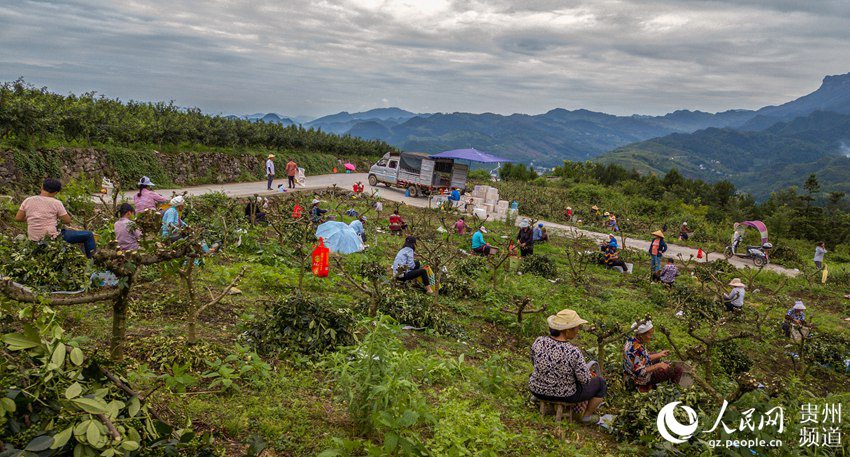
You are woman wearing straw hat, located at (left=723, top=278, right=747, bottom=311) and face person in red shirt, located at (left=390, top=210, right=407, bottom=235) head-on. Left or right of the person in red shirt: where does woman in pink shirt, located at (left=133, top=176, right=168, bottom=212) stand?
left

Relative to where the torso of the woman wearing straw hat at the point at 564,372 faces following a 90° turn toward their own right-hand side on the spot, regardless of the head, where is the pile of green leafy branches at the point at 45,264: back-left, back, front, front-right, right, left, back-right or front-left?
back-right

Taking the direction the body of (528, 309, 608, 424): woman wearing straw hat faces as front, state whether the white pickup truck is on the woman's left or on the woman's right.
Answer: on the woman's left

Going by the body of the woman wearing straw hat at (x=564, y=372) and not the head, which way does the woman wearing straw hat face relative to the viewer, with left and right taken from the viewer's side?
facing away from the viewer and to the right of the viewer

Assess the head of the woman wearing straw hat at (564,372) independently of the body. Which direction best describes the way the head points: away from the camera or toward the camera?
away from the camera

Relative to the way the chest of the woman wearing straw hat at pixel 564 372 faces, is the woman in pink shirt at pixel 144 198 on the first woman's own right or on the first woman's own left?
on the first woman's own left

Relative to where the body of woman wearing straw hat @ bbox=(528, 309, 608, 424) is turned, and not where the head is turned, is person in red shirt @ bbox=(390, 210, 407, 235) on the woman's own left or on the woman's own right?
on the woman's own left
